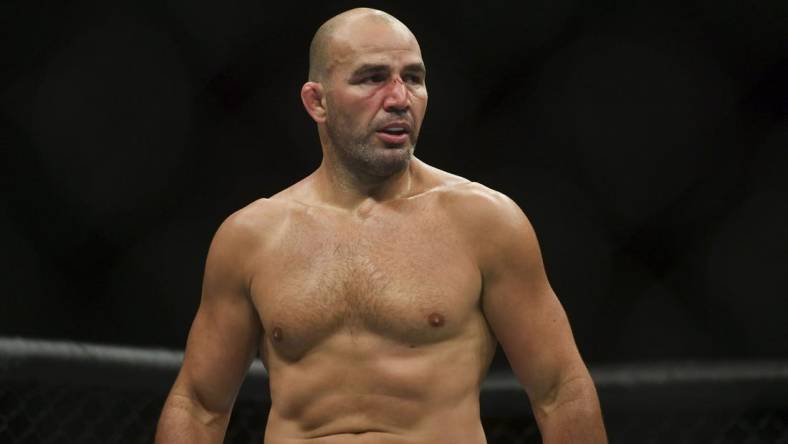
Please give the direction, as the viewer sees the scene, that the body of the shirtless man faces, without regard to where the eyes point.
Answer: toward the camera

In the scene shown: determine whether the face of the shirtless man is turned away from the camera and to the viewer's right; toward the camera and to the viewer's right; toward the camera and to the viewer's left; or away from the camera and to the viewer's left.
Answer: toward the camera and to the viewer's right
